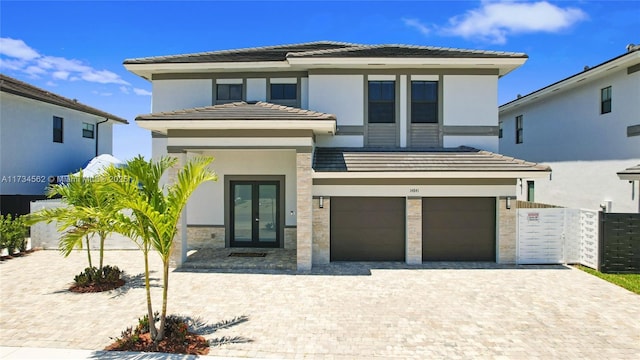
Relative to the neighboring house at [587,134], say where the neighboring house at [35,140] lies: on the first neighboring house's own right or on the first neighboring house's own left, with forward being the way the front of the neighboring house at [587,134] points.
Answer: on the first neighboring house's own right

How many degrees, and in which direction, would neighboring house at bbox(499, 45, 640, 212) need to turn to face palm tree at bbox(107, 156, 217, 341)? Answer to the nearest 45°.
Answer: approximately 45° to its right

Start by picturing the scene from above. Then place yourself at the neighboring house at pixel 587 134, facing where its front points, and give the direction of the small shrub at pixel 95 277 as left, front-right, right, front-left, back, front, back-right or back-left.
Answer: right

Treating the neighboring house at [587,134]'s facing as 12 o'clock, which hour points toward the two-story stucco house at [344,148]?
The two-story stucco house is roughly at 3 o'clock from the neighboring house.

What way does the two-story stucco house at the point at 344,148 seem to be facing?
toward the camera

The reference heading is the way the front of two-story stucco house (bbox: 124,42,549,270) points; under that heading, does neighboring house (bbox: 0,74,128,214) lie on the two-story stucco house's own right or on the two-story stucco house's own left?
on the two-story stucco house's own right

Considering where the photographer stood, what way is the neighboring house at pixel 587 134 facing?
facing the viewer and to the right of the viewer

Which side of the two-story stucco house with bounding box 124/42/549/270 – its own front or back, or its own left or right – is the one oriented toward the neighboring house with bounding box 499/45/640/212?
left

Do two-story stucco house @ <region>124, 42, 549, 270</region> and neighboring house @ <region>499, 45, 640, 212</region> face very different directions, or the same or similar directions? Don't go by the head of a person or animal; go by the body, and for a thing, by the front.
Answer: same or similar directions

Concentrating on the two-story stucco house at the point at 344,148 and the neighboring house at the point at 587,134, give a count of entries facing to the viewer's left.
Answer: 0

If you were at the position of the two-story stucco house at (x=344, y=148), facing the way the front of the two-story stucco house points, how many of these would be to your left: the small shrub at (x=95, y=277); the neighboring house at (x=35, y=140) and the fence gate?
1

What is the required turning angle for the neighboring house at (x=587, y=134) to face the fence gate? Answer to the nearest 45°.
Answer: approximately 45° to its right
